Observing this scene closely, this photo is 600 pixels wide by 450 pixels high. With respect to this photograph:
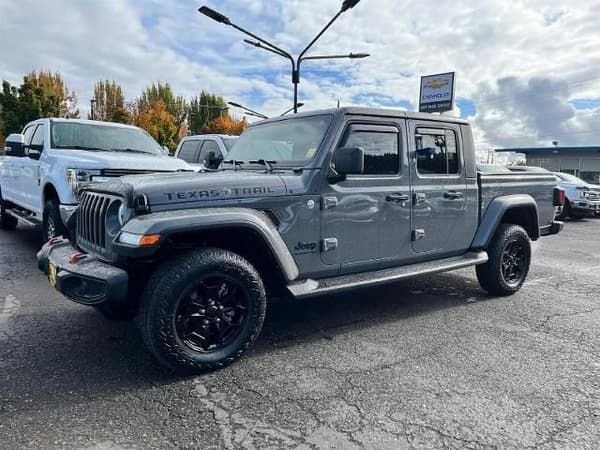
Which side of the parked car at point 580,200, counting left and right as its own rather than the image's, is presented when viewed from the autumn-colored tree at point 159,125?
back

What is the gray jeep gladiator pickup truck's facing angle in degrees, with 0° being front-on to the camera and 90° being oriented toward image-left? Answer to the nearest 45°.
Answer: approximately 45°

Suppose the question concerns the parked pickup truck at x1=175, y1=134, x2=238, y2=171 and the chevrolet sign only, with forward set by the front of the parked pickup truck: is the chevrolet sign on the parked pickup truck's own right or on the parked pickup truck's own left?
on the parked pickup truck's own left

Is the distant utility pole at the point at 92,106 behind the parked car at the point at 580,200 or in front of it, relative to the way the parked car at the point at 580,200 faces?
behind

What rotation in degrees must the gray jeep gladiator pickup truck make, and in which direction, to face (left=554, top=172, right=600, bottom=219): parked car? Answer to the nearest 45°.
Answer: approximately 180°

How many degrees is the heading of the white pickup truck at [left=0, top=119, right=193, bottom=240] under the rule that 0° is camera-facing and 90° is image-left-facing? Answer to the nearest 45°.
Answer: approximately 315°
